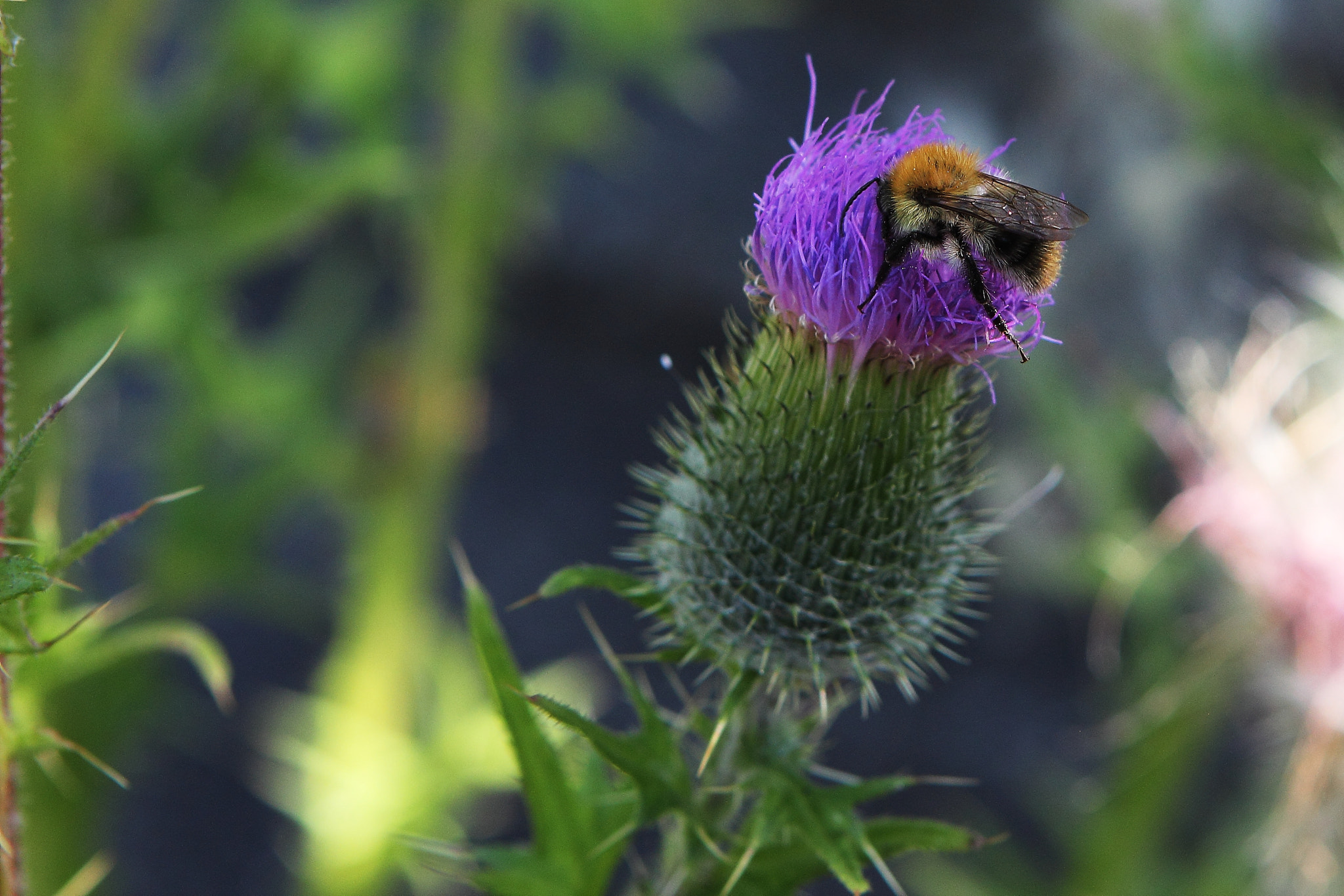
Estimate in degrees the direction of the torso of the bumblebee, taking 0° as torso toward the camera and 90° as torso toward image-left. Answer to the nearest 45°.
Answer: approximately 90°

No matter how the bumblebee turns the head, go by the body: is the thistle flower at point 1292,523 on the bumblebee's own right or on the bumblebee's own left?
on the bumblebee's own right
